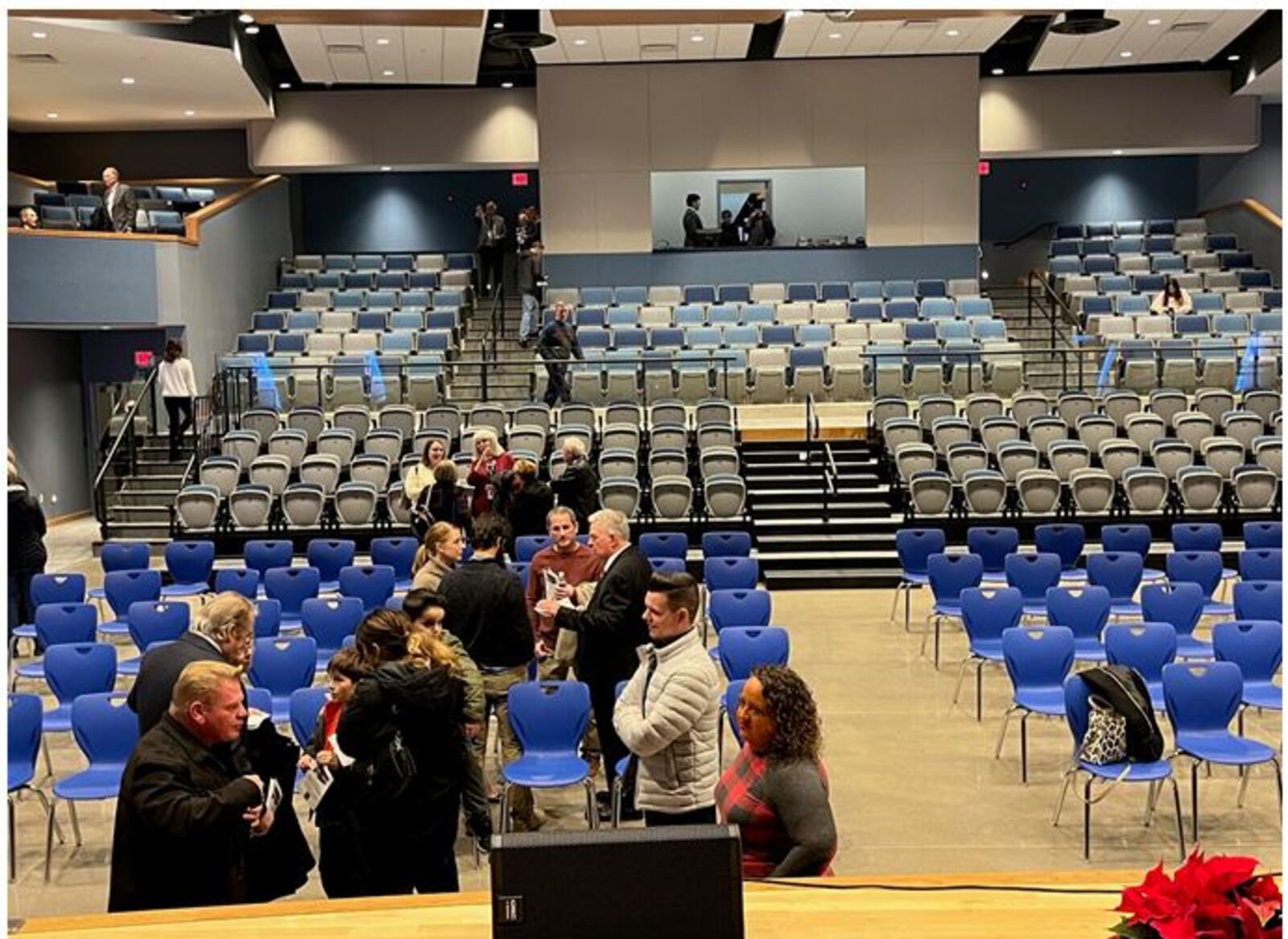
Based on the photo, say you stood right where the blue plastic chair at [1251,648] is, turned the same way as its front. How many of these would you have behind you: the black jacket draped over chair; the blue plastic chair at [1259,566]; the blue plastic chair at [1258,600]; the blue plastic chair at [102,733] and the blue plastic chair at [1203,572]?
3

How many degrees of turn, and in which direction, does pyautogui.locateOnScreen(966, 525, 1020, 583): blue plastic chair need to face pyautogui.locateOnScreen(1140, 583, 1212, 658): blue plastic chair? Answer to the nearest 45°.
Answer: approximately 45° to its left

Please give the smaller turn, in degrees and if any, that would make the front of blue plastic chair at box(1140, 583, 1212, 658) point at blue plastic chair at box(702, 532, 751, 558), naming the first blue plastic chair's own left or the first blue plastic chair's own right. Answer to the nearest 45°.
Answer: approximately 135° to the first blue plastic chair's own right

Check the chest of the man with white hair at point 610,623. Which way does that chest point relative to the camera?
to the viewer's left

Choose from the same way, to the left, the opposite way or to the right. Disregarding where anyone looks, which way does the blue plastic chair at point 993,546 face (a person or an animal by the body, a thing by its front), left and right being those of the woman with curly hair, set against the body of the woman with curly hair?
to the left

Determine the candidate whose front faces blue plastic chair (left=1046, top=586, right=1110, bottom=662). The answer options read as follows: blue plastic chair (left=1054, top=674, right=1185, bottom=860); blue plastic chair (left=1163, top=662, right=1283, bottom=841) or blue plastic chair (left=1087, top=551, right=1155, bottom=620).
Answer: blue plastic chair (left=1087, top=551, right=1155, bottom=620)

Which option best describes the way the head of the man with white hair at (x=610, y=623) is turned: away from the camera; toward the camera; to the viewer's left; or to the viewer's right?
to the viewer's left

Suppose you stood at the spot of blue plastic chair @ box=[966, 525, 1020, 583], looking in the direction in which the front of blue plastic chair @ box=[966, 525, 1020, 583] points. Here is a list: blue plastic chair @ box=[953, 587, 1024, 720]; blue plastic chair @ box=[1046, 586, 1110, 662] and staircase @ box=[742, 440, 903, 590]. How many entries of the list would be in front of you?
2

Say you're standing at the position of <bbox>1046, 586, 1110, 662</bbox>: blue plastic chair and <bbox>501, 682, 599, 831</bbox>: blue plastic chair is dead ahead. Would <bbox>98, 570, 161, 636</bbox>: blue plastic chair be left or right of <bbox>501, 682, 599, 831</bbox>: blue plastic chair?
right

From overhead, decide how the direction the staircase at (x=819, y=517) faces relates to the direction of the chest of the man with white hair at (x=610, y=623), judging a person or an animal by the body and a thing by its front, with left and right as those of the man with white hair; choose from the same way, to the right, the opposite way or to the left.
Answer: to the left

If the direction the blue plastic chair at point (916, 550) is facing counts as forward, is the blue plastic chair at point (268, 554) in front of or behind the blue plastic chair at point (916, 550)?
in front

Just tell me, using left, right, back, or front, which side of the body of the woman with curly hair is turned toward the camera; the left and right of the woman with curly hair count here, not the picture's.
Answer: left
